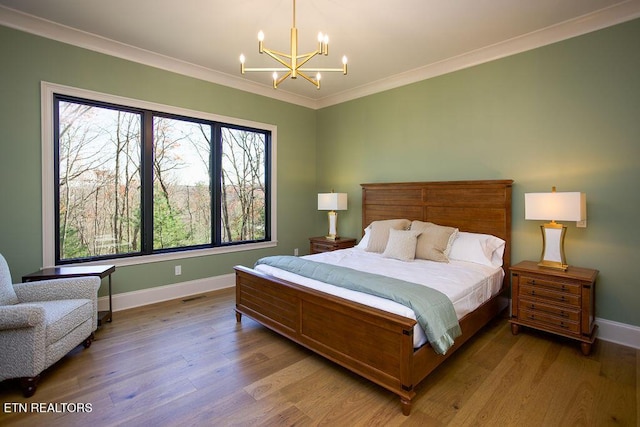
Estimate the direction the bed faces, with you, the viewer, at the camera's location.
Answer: facing the viewer and to the left of the viewer

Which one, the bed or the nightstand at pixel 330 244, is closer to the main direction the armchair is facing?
the bed

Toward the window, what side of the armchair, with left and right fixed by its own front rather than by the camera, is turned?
left

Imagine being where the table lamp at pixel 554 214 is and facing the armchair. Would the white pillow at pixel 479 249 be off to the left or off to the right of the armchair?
right

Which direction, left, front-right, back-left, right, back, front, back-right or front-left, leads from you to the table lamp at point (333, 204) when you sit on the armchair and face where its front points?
front-left

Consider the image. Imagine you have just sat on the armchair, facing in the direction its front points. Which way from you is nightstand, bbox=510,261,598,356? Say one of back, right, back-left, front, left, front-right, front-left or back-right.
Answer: front

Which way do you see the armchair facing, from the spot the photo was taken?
facing the viewer and to the right of the viewer

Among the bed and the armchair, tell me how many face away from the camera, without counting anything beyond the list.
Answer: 0

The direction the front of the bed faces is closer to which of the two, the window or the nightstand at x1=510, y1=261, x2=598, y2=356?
the window

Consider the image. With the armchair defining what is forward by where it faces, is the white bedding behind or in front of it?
in front

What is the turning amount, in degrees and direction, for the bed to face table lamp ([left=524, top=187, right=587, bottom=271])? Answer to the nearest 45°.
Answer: approximately 135° to its left

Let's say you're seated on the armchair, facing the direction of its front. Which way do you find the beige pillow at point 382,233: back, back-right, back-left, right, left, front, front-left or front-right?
front-left

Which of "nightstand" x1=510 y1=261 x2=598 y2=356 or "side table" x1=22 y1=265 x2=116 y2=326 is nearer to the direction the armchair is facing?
the nightstand

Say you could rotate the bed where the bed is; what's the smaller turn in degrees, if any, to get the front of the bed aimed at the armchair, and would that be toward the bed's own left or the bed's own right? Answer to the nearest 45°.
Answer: approximately 45° to the bed's own right

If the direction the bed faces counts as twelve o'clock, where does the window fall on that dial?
The window is roughly at 2 o'clock from the bed.

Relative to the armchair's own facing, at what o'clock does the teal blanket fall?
The teal blanket is roughly at 12 o'clock from the armchair.

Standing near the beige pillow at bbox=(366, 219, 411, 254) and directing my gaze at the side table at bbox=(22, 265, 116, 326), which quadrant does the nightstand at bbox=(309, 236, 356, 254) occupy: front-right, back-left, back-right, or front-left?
front-right
